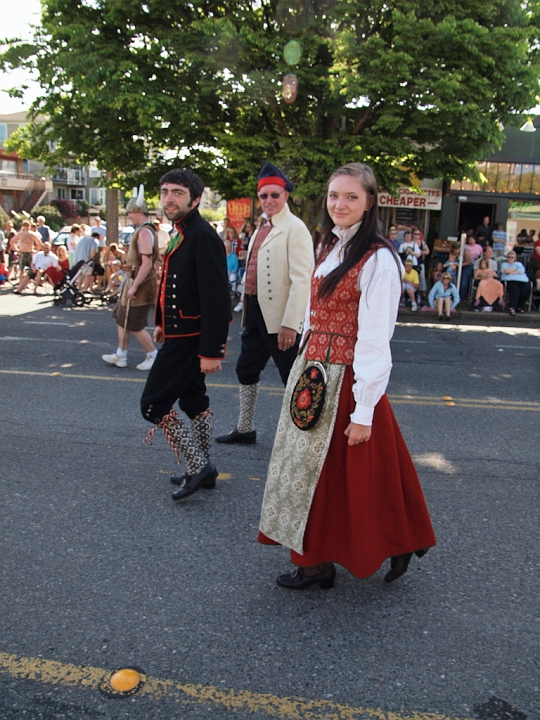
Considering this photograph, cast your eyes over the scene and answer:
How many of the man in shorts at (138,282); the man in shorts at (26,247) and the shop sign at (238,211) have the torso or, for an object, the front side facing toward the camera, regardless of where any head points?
2

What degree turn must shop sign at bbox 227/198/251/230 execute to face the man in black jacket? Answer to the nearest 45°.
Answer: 0° — it already faces them

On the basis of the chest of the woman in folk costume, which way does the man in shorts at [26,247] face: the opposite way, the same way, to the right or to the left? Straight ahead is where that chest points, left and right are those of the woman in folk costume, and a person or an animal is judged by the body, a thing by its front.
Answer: to the left

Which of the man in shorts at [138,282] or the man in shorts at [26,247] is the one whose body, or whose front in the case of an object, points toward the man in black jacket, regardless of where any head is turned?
the man in shorts at [26,247]

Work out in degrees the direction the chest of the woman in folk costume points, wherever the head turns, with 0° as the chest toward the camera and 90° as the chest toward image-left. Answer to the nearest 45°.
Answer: approximately 45°

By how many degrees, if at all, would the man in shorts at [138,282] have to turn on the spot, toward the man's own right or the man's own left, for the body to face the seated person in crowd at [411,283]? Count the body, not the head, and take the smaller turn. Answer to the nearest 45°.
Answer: approximately 135° to the man's own right

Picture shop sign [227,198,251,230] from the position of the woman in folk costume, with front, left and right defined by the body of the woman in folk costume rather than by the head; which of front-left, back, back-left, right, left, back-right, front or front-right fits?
back-right

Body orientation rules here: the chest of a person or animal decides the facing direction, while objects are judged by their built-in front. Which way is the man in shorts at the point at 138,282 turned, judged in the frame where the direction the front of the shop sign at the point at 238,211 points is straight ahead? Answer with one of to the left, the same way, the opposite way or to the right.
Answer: to the right
